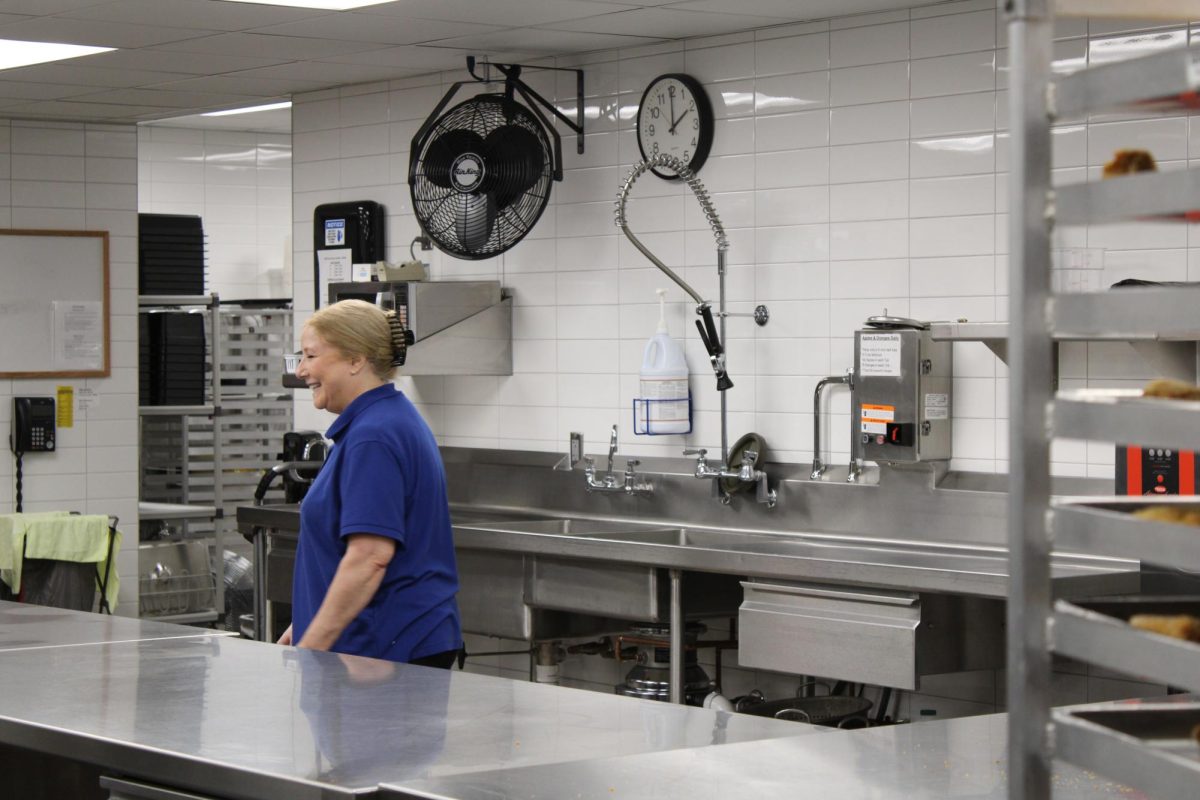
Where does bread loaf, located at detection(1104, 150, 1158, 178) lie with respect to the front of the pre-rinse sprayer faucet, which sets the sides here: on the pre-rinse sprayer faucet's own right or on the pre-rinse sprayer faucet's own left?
on the pre-rinse sprayer faucet's own left

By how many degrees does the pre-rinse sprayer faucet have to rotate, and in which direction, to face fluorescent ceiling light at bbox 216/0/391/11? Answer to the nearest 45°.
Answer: approximately 45° to its right

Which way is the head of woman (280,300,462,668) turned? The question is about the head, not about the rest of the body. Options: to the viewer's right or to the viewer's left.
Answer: to the viewer's left
